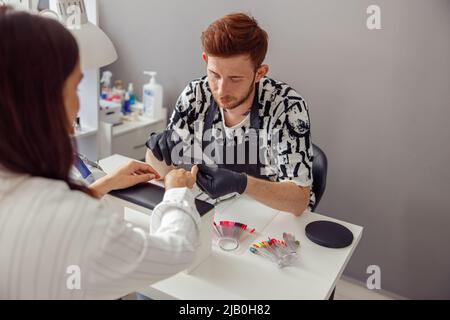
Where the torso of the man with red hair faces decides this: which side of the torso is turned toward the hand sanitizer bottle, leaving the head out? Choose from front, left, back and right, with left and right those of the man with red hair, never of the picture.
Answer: right

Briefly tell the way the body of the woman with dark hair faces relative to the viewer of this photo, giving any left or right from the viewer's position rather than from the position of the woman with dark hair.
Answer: facing away from the viewer and to the right of the viewer

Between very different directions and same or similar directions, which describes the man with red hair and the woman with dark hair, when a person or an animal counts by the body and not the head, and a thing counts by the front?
very different directions

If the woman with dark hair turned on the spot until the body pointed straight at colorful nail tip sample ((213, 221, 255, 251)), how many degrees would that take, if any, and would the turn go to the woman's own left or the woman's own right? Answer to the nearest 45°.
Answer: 0° — they already face it

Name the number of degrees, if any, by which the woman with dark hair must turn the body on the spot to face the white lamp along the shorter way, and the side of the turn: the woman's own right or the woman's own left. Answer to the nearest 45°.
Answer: approximately 45° to the woman's own left

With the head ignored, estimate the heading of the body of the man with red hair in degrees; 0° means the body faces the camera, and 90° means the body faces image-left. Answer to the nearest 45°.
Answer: approximately 45°

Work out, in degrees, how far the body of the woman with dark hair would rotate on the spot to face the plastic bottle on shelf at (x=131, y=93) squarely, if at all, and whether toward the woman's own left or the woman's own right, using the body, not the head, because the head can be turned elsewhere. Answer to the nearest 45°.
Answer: approximately 45° to the woman's own left

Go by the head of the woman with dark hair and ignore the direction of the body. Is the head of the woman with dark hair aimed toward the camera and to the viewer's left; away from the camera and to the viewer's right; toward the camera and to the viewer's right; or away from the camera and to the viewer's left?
away from the camera and to the viewer's right

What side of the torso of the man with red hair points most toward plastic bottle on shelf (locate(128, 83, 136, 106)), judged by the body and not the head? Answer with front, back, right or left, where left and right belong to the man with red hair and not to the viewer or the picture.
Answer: right
